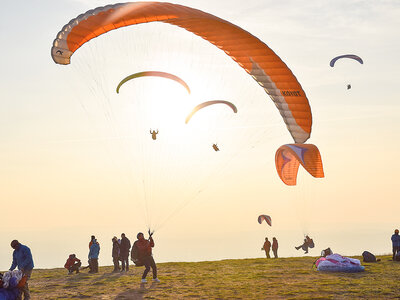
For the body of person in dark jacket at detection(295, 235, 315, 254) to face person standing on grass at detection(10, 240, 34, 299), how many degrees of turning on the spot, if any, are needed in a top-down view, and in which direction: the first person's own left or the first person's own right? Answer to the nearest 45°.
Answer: approximately 45° to the first person's own left

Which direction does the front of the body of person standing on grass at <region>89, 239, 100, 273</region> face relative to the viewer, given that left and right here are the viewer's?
facing away from the viewer

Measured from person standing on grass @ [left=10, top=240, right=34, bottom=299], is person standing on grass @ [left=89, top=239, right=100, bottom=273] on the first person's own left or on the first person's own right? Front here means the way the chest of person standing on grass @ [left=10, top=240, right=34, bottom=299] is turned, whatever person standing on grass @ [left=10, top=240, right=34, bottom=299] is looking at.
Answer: on the first person's own right

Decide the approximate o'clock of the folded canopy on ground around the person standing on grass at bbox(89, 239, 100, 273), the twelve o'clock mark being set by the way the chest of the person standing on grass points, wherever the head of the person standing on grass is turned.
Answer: The folded canopy on ground is roughly at 4 o'clock from the person standing on grass.

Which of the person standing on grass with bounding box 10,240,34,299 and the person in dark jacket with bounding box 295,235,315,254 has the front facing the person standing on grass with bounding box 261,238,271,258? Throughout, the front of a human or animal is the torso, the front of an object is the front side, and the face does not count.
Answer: the person in dark jacket

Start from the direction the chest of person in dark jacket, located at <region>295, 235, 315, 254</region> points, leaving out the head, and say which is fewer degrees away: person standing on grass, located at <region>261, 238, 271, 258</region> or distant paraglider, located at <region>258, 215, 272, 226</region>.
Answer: the person standing on grass

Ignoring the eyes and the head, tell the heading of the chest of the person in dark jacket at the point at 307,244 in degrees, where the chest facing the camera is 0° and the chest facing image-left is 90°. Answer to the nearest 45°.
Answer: approximately 90°

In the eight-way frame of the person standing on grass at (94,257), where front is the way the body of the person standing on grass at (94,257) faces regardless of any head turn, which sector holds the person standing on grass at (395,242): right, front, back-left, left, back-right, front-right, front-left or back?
right
